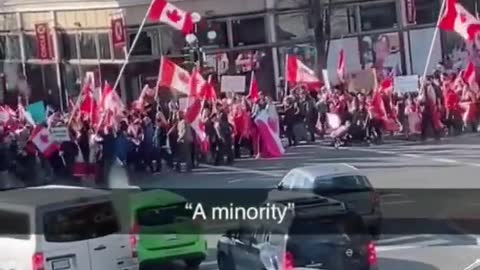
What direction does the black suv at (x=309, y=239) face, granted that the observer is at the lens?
facing away from the viewer and to the left of the viewer

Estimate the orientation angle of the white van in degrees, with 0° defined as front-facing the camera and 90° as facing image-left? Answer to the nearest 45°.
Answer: approximately 135°
